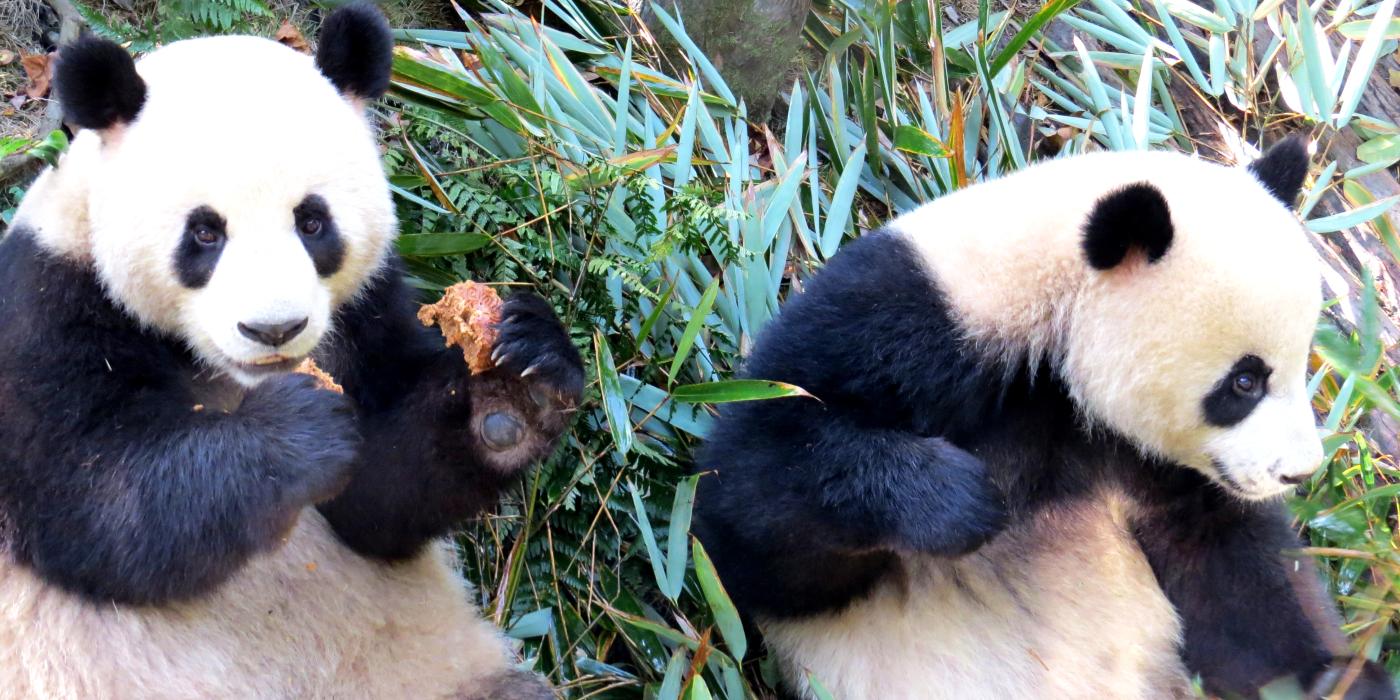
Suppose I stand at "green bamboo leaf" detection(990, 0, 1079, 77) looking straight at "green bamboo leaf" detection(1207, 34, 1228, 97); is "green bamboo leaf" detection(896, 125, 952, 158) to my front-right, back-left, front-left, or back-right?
back-right

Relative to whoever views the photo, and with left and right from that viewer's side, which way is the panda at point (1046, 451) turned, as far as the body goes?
facing the viewer and to the right of the viewer

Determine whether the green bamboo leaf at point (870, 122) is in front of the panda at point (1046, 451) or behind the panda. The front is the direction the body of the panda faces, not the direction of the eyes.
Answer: behind

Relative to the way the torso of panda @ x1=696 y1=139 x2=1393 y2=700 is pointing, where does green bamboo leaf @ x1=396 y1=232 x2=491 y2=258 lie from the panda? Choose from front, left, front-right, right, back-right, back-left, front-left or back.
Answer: back-right

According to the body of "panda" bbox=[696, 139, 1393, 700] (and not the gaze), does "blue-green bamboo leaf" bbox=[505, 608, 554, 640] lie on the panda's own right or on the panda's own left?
on the panda's own right
